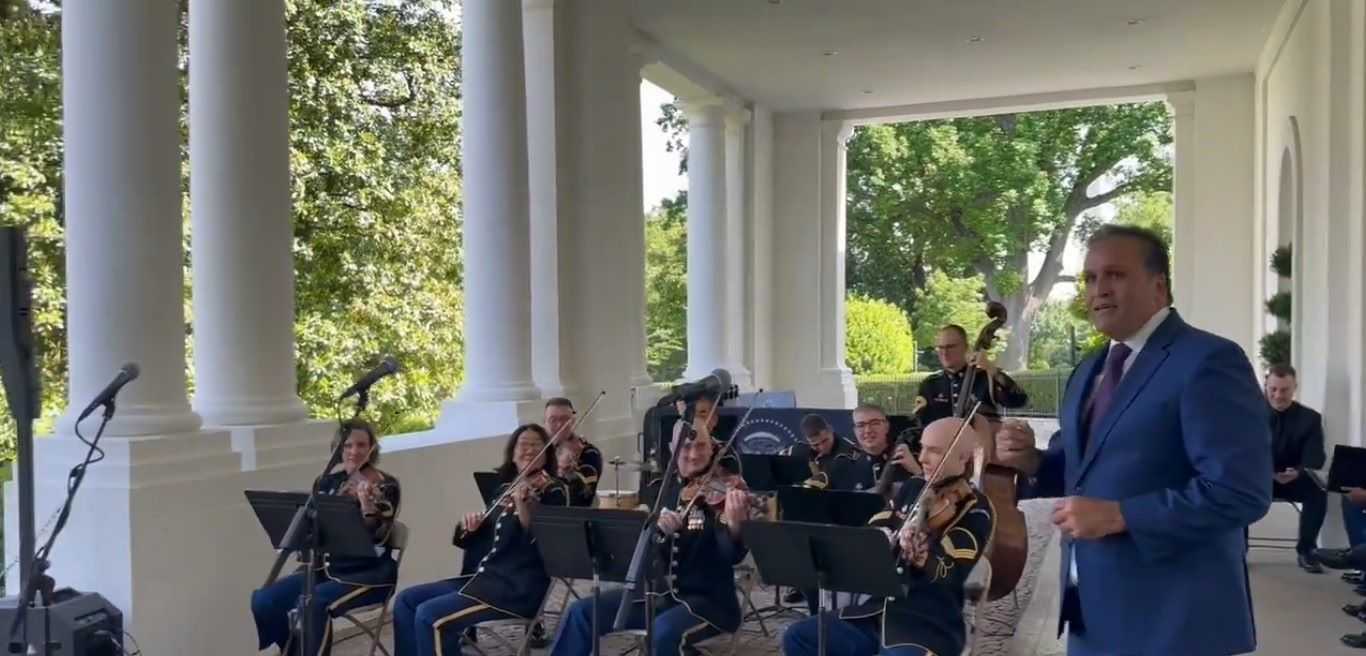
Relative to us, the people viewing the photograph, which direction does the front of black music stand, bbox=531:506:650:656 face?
facing away from the viewer

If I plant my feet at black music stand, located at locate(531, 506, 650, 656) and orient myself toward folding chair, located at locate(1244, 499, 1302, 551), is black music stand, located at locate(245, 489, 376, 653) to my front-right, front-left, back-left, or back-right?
back-left

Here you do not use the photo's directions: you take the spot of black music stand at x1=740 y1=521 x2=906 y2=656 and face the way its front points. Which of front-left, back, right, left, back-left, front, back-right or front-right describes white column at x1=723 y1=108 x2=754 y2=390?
front-left

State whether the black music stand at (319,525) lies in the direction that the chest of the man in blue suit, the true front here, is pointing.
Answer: no

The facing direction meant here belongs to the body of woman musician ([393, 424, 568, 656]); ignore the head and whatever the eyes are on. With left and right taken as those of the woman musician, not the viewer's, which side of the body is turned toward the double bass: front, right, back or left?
left

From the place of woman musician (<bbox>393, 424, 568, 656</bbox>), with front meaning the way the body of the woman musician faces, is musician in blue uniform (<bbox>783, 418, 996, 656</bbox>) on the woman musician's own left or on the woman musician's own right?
on the woman musician's own left

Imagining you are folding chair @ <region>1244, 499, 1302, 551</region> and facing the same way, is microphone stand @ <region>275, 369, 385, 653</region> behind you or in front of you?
in front

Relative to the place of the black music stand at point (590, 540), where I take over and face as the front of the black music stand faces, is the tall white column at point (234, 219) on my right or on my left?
on my left

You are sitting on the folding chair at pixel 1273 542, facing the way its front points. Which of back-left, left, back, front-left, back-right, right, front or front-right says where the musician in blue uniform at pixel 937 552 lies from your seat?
front-left

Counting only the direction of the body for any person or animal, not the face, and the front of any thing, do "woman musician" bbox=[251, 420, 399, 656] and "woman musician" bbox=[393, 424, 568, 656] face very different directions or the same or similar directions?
same or similar directions

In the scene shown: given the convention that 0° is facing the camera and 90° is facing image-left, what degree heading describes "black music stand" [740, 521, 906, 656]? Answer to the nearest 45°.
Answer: approximately 225°

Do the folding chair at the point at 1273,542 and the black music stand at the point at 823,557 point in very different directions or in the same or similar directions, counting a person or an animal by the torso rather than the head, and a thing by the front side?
very different directions

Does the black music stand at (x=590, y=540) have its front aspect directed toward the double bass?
no

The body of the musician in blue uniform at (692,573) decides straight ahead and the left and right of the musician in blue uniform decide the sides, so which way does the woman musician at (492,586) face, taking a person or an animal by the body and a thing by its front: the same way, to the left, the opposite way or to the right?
the same way

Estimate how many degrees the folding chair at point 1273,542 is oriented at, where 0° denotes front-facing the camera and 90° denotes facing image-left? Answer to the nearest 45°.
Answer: approximately 45°

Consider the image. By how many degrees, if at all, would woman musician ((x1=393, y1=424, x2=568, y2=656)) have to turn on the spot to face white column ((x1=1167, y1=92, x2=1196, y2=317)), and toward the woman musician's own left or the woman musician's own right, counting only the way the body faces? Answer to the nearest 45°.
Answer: approximately 180°

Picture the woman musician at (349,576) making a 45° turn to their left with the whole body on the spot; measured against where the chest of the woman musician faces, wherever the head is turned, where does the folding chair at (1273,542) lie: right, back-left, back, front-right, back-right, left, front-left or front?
left

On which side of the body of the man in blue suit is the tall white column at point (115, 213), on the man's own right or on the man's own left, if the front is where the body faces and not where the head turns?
on the man's own right
